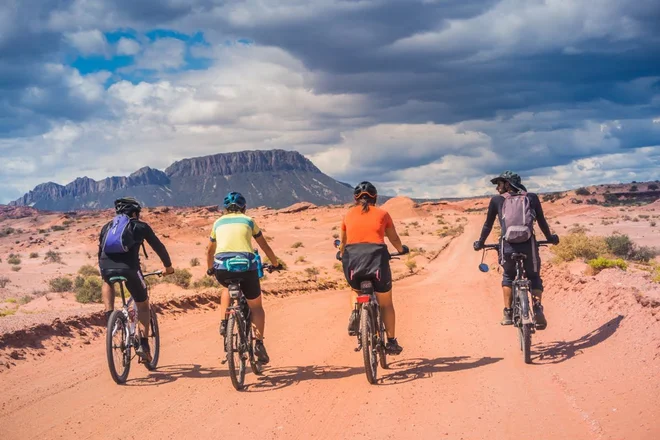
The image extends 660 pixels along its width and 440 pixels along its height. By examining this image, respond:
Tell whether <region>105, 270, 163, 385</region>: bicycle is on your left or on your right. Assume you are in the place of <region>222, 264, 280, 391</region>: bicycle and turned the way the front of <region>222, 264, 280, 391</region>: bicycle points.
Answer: on your left

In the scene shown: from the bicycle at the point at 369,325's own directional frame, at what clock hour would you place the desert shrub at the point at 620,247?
The desert shrub is roughly at 1 o'clock from the bicycle.

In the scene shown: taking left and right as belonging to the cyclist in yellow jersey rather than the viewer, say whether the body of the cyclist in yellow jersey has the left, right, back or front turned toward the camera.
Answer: back

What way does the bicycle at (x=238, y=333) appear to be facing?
away from the camera

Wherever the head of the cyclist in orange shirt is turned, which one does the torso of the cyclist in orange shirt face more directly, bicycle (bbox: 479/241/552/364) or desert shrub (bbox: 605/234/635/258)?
the desert shrub

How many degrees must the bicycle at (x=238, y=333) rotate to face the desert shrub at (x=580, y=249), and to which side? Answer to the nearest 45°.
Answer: approximately 45° to its right

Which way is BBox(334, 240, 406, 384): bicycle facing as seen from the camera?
away from the camera

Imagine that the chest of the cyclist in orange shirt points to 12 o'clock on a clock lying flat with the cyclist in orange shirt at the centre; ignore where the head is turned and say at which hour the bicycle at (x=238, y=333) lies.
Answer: The bicycle is roughly at 9 o'clock from the cyclist in orange shirt.

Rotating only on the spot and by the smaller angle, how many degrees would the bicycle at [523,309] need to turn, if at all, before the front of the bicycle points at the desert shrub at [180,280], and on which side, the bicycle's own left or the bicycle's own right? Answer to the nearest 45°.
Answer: approximately 45° to the bicycle's own left

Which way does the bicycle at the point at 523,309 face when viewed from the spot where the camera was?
facing away from the viewer

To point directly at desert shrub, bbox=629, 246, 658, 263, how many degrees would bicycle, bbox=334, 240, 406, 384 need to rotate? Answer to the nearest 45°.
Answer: approximately 45° to its right

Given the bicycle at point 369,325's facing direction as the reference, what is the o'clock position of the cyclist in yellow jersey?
The cyclist in yellow jersey is roughly at 9 o'clock from the bicycle.

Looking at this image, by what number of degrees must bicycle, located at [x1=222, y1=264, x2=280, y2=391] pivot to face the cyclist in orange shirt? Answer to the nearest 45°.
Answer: approximately 90° to its right

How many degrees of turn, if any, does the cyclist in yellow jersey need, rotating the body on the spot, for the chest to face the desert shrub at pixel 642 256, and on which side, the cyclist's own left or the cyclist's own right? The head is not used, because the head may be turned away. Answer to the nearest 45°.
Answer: approximately 45° to the cyclist's own right

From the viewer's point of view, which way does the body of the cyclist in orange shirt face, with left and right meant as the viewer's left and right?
facing away from the viewer

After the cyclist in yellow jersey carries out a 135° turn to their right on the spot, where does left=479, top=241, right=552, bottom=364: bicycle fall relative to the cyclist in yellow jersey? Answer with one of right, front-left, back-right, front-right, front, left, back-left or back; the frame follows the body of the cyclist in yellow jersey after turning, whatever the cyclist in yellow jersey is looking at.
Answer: front-left
